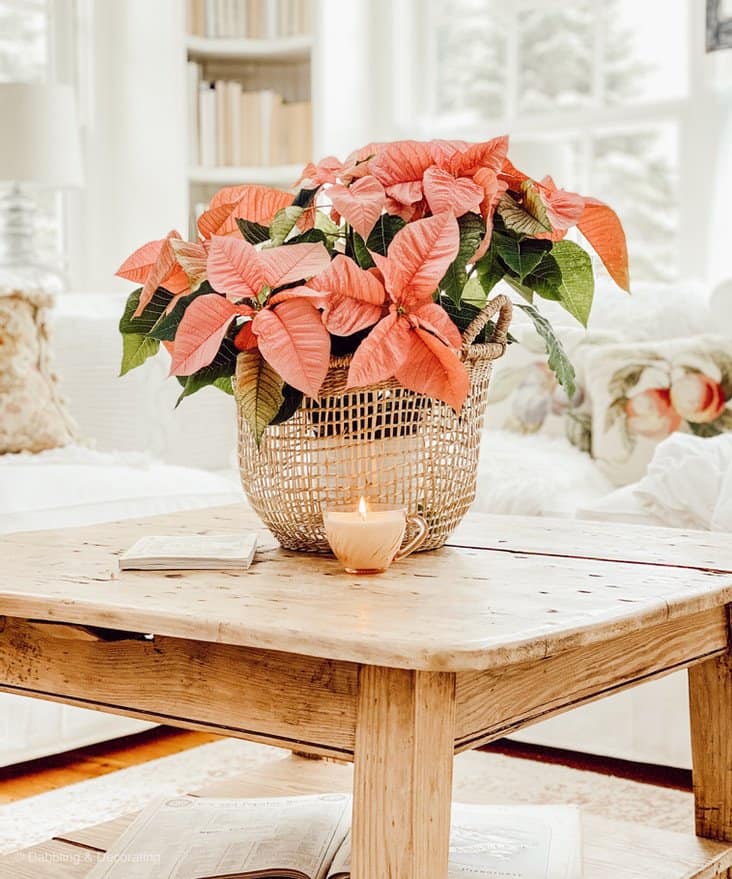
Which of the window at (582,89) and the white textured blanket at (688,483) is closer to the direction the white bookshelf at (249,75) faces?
the white textured blanket

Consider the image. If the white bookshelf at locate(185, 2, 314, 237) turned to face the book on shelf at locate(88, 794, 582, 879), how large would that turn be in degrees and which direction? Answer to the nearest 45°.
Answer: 0° — it already faces it

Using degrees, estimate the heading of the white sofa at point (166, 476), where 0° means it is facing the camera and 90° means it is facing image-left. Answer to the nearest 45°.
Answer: approximately 0°

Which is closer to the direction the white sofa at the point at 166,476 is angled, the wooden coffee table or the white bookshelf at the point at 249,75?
the wooden coffee table

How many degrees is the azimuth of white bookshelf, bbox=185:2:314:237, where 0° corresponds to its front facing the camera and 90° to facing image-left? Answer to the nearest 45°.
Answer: approximately 0°

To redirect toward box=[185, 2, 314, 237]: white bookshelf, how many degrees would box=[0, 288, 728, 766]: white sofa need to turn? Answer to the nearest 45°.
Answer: approximately 180°

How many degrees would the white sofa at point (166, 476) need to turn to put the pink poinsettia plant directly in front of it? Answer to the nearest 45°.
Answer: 0° — it already faces it

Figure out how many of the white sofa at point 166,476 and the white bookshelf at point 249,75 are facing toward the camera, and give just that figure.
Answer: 2
